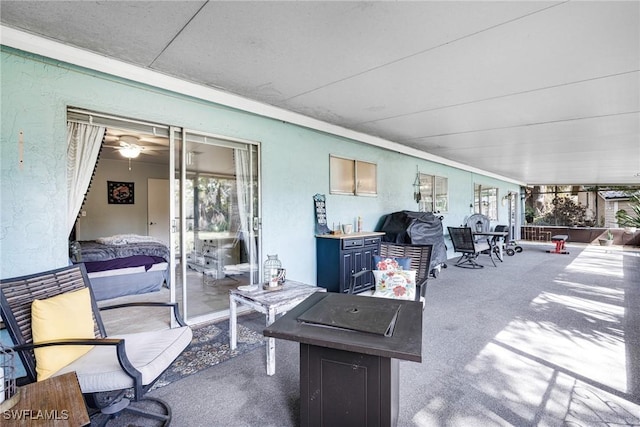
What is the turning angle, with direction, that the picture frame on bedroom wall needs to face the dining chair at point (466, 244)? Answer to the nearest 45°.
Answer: approximately 45° to its left

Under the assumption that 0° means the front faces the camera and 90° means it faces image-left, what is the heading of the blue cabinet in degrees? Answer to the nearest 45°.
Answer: approximately 315°

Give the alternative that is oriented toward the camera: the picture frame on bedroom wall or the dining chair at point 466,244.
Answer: the picture frame on bedroom wall

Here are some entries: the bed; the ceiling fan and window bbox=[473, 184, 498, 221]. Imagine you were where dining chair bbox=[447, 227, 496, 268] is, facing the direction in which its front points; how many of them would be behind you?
2

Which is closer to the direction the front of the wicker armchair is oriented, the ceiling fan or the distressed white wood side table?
the distressed white wood side table

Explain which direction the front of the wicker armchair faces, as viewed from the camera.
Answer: facing the viewer and to the right of the viewer

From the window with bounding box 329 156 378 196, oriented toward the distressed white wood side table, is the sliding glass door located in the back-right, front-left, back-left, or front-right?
front-right

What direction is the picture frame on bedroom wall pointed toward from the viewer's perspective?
toward the camera

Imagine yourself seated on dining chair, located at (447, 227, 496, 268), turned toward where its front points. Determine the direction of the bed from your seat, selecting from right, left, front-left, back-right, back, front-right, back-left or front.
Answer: back

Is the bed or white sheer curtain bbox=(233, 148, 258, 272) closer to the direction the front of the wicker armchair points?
the white sheer curtain

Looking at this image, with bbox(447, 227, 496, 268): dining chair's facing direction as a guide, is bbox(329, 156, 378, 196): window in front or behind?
behind

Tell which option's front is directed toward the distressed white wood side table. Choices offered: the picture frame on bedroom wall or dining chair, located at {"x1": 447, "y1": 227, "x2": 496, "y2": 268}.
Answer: the picture frame on bedroom wall

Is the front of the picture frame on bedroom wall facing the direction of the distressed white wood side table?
yes

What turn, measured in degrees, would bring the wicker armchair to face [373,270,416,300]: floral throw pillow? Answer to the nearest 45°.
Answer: approximately 45° to its left

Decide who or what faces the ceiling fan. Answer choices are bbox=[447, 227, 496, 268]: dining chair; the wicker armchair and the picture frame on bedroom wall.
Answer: the picture frame on bedroom wall

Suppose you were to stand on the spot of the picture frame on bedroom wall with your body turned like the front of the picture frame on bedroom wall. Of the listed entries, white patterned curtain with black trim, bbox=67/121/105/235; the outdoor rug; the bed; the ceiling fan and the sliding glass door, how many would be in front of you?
5

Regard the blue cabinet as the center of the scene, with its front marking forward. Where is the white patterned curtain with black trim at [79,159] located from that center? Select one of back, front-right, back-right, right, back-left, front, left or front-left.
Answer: right

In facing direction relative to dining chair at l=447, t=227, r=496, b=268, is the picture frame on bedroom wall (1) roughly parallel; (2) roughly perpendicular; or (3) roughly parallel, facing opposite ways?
roughly perpendicular

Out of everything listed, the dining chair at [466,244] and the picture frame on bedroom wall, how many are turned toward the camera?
1
